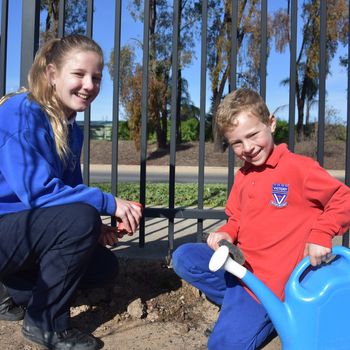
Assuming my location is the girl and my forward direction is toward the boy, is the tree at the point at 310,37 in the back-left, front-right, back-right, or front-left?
front-left

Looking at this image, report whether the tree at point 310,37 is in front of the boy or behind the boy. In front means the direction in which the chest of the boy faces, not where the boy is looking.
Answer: behind

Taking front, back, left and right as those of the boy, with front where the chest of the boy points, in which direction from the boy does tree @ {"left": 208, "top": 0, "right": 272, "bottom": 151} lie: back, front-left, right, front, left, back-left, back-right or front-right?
back-right

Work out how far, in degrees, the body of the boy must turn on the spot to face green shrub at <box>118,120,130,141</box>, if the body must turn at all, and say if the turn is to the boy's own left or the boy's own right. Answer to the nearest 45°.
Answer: approximately 135° to the boy's own right

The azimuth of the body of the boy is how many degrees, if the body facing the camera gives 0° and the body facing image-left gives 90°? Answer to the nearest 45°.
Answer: approximately 45°

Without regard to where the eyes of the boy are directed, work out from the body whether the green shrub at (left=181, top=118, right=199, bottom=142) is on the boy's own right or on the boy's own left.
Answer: on the boy's own right
